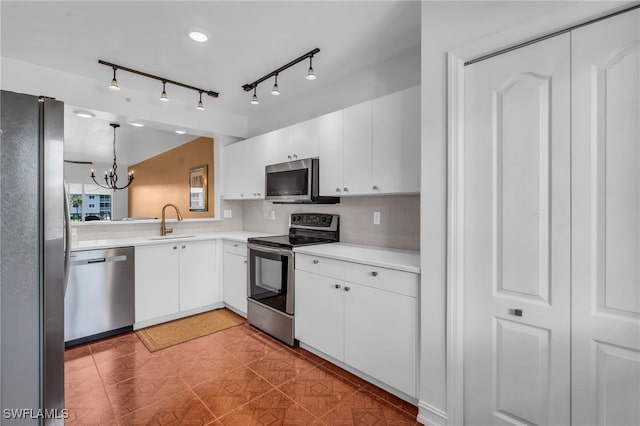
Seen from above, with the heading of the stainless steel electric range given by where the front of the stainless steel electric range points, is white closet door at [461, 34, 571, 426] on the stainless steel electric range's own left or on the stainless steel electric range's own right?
on the stainless steel electric range's own left

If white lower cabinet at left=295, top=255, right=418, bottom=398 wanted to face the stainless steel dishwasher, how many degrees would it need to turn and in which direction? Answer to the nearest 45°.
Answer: approximately 45° to its right

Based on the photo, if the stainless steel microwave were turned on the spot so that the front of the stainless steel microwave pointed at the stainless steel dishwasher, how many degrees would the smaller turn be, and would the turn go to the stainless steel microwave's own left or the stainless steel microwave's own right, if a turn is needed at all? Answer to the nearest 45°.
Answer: approximately 45° to the stainless steel microwave's own right

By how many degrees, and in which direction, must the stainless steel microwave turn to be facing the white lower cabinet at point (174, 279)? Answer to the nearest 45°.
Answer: approximately 45° to its right

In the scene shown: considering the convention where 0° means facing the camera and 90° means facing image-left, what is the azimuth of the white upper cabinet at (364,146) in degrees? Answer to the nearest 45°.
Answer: approximately 45°

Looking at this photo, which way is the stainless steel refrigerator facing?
to the viewer's right

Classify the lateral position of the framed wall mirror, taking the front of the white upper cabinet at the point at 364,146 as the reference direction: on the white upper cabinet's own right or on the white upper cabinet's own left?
on the white upper cabinet's own right

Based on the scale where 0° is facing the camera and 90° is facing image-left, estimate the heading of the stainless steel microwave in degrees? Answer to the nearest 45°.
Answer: approximately 45°

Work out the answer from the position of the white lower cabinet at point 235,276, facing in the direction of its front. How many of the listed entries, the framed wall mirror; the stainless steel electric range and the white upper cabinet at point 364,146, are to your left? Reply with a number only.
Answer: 2

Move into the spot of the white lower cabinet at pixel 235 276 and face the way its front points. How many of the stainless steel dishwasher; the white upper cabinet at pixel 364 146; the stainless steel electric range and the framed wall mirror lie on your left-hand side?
2
